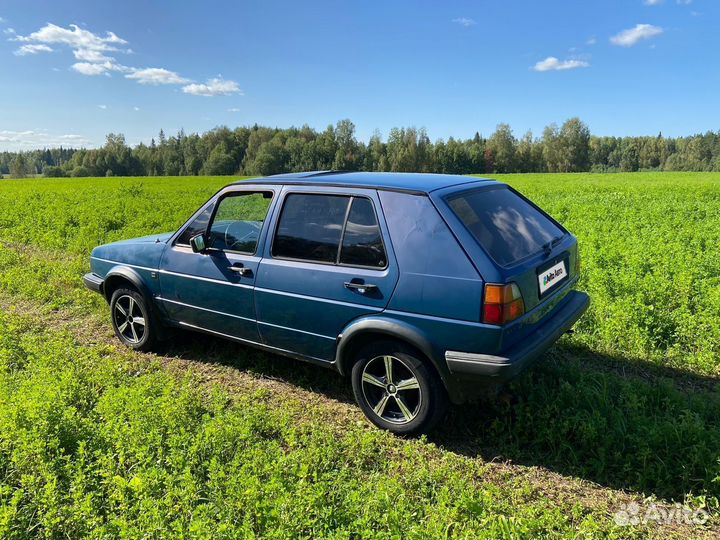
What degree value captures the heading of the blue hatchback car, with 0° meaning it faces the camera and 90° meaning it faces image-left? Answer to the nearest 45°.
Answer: approximately 135°
